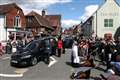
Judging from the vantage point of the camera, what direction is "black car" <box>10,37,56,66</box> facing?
facing the viewer and to the left of the viewer
